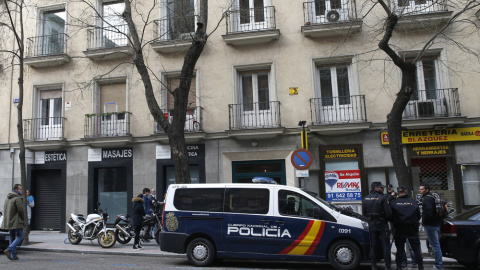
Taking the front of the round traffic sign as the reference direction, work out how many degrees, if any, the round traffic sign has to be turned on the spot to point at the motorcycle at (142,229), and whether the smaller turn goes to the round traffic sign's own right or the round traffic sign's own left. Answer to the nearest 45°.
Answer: approximately 90° to the round traffic sign's own right

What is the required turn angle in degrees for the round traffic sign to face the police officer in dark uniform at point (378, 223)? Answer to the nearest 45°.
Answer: approximately 45° to its left

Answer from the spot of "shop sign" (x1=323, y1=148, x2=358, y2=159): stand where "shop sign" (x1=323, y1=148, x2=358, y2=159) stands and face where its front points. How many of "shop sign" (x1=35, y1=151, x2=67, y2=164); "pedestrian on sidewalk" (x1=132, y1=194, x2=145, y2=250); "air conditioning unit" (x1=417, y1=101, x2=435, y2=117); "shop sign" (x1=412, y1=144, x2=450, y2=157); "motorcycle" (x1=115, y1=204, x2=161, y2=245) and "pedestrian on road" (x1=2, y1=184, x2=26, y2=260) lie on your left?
2

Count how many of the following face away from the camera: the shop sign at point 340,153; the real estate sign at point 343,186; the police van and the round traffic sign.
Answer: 0

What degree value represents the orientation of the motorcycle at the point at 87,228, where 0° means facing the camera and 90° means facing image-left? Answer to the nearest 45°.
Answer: approximately 315°

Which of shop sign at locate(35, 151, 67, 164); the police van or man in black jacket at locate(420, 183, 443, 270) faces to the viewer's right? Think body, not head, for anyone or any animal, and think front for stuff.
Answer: the police van

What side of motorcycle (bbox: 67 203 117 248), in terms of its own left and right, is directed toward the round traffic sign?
front

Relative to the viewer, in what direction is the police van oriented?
to the viewer's right

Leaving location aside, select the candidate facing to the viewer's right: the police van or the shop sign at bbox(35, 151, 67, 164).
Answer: the police van

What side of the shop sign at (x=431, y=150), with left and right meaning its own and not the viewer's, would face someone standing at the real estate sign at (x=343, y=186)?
right

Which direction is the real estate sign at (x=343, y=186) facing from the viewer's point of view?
toward the camera

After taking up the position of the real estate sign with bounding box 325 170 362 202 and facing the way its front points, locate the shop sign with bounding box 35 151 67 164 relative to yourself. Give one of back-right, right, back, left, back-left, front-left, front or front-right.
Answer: right

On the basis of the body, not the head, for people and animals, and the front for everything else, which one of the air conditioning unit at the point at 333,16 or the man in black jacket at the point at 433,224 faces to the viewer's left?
the man in black jacket

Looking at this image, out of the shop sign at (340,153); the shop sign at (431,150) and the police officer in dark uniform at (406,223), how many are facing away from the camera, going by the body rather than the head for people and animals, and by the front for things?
1

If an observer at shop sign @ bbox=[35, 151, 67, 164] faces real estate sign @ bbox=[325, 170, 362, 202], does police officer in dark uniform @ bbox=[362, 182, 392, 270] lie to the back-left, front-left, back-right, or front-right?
front-right

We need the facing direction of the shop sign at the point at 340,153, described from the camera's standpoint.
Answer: facing the viewer
